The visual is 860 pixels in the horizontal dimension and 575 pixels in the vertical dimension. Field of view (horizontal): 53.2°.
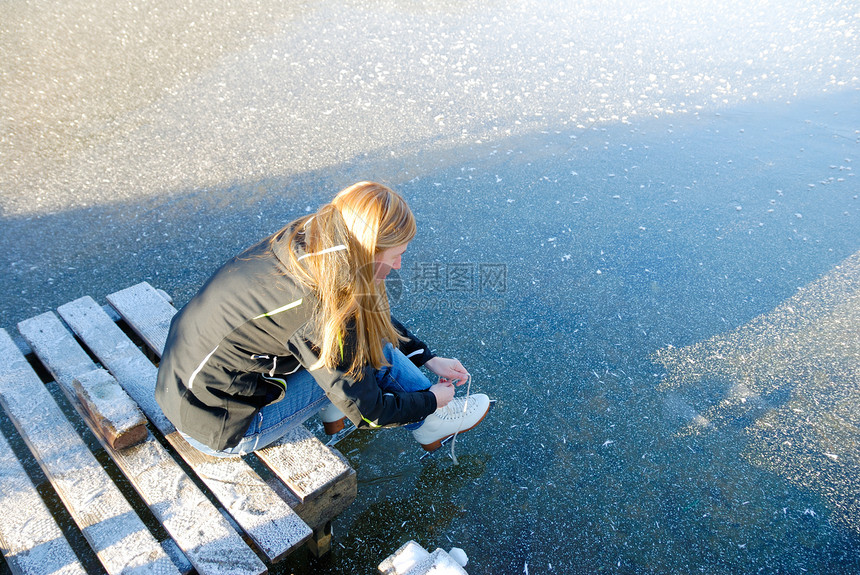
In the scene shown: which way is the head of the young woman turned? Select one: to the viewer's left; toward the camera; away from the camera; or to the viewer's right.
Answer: to the viewer's right

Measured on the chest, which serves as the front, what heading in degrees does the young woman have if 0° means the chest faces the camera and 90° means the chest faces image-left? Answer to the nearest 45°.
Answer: approximately 270°
